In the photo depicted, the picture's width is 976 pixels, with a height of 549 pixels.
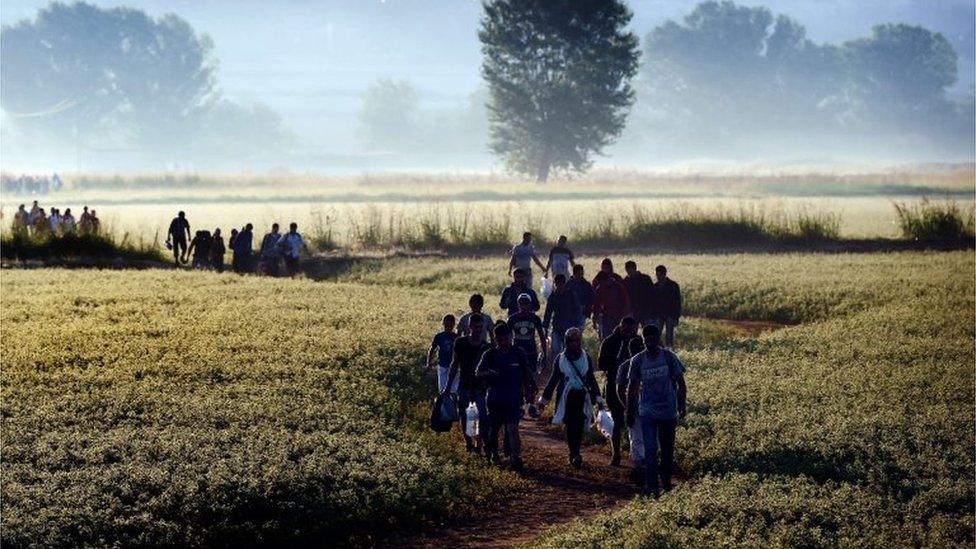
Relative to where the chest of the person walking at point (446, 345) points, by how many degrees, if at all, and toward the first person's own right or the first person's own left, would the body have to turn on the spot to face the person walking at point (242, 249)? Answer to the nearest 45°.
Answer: approximately 180°

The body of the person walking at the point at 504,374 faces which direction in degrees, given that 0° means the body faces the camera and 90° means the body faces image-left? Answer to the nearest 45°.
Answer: approximately 0°

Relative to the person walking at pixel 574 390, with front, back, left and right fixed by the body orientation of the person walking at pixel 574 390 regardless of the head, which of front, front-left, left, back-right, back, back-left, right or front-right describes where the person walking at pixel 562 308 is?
back

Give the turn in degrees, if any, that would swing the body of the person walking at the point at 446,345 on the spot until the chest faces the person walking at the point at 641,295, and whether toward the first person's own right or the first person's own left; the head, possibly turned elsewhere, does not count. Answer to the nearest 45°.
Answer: approximately 135° to the first person's own left

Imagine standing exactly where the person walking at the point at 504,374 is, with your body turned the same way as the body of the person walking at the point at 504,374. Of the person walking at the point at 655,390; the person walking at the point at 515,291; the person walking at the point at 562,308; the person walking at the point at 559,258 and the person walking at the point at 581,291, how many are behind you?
4

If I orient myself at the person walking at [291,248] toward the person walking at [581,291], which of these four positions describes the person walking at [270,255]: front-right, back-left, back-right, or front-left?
back-right

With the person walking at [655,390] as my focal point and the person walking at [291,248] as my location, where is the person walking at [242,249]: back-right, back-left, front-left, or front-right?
back-right
